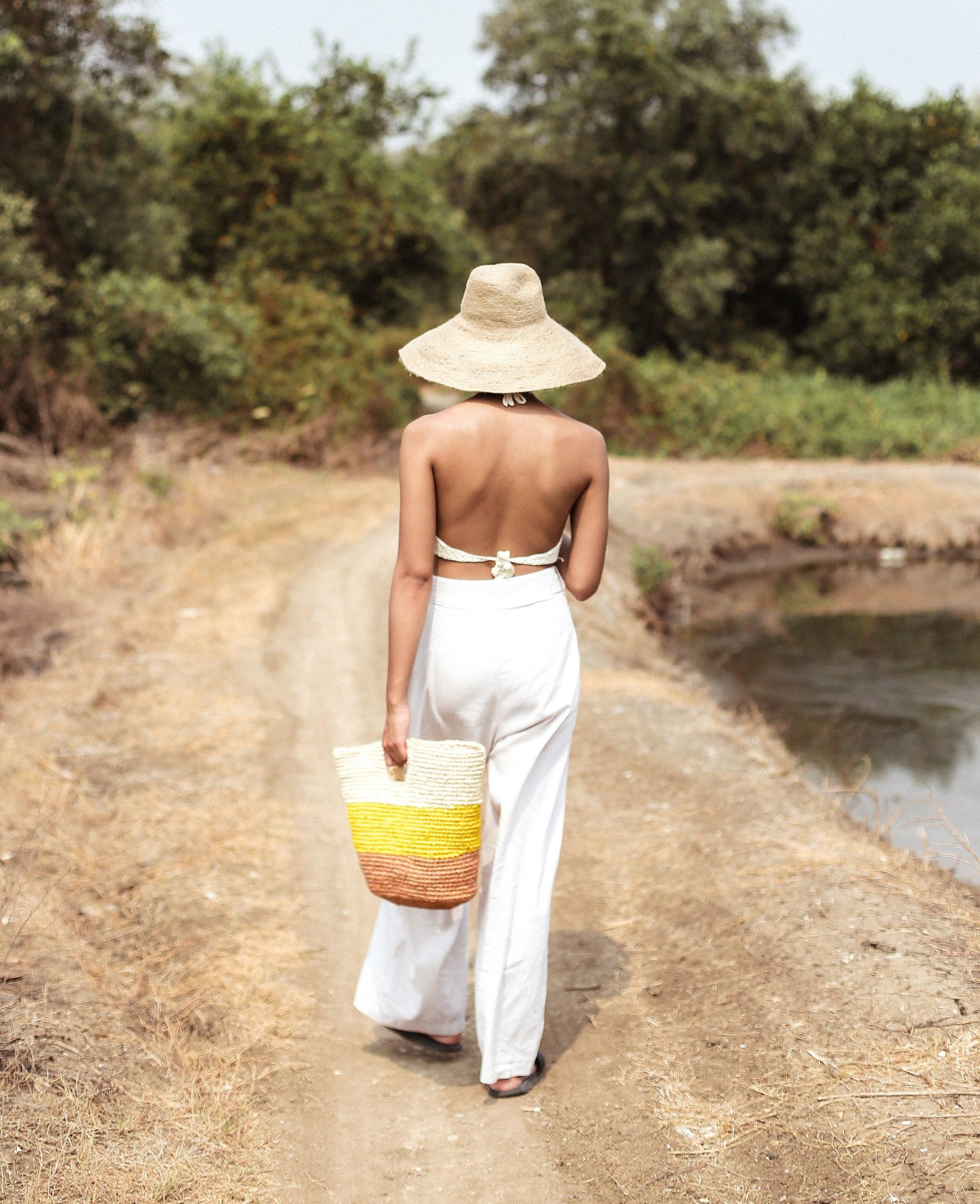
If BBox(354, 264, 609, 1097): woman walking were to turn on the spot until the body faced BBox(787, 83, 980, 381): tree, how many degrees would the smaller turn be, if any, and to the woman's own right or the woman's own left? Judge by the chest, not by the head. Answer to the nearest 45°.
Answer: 0° — they already face it

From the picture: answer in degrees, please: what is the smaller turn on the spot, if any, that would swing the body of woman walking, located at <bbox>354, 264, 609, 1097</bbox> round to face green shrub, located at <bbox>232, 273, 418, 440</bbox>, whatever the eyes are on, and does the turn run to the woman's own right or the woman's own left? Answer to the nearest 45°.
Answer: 0° — they already face it

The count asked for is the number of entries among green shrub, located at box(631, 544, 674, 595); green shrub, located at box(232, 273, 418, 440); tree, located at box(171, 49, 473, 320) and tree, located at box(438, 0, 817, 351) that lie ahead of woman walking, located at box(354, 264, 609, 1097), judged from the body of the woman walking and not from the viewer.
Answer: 4

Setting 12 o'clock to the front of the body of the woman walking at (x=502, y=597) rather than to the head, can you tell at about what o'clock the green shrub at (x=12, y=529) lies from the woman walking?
The green shrub is roughly at 11 o'clock from the woman walking.

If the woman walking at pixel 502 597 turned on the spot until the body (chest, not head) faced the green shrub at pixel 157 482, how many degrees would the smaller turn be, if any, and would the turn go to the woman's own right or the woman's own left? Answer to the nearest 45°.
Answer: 0° — they already face it

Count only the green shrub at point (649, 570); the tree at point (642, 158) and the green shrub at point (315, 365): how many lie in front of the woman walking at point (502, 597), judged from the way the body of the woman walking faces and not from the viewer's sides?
3

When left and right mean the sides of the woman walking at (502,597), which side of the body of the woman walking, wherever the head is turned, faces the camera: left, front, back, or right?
back

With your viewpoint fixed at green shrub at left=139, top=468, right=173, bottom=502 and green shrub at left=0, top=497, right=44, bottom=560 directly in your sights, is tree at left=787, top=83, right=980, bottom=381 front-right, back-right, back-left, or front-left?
back-left

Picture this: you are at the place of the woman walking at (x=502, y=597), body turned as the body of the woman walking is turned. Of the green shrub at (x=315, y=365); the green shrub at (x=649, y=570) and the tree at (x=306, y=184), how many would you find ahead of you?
3
